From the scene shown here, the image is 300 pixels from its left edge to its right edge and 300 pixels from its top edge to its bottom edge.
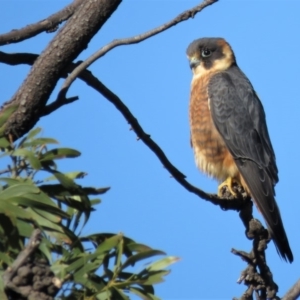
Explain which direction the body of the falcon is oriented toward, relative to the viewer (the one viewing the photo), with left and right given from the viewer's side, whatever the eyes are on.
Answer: facing to the left of the viewer
